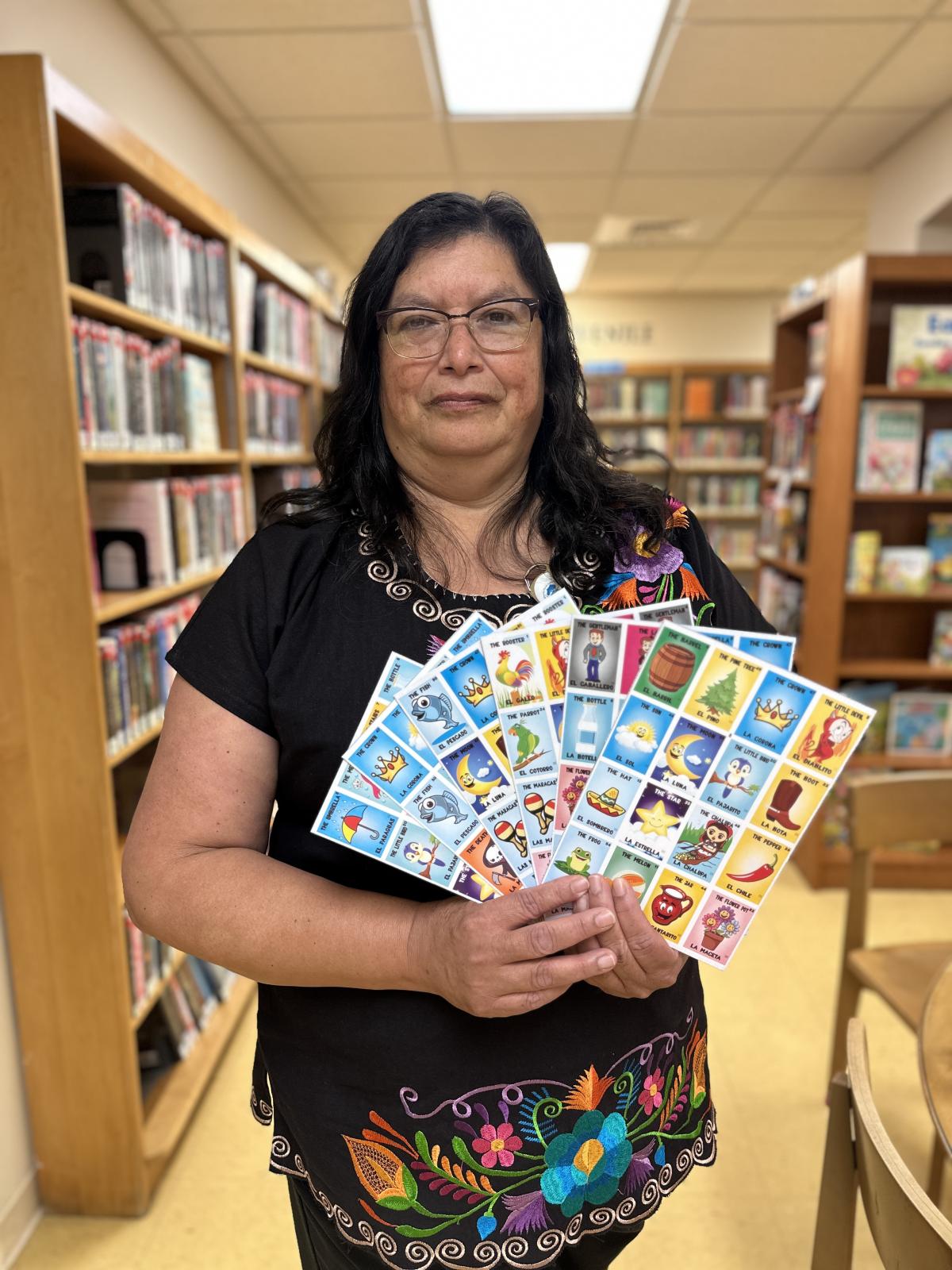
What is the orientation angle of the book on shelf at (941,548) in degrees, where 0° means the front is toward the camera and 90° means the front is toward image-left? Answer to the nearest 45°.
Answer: approximately 0°

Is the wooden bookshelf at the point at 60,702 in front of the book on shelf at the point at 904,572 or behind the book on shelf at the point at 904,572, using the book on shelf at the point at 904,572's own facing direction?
in front

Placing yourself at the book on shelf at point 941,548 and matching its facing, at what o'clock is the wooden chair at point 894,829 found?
The wooden chair is roughly at 12 o'clock from the book on shelf.

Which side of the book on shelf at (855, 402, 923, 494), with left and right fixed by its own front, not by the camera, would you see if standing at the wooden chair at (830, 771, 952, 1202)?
front

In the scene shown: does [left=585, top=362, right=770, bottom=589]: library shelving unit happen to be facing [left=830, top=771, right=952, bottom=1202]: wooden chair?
yes

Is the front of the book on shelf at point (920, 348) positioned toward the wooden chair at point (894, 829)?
yes
